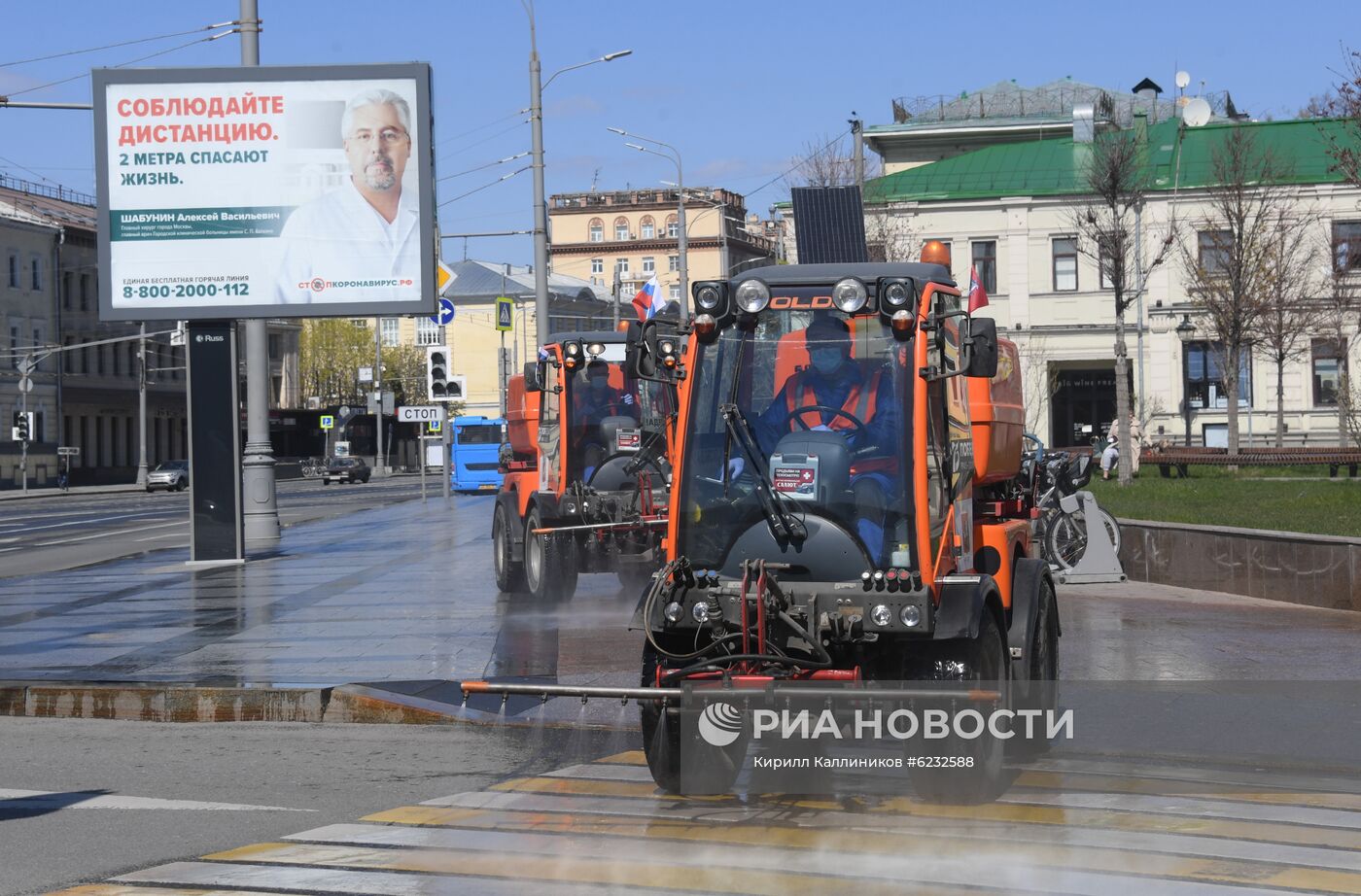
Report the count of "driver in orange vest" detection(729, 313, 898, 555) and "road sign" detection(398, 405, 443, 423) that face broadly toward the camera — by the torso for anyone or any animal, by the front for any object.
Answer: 2

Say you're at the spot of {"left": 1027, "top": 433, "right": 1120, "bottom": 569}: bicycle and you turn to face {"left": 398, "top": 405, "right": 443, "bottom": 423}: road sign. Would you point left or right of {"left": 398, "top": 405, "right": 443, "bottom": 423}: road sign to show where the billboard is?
left

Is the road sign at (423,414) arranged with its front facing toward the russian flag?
yes

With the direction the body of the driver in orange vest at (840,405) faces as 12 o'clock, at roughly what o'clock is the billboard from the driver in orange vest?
The billboard is roughly at 5 o'clock from the driver in orange vest.

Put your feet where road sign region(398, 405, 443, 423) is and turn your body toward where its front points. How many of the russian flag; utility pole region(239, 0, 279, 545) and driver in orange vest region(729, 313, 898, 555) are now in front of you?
3

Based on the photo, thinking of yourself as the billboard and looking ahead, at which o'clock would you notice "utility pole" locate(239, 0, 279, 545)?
The utility pole is roughly at 6 o'clock from the billboard.

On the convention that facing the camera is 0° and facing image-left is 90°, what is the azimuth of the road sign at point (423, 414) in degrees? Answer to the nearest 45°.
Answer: approximately 0°

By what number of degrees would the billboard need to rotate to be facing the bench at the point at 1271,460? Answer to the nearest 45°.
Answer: approximately 135° to its left

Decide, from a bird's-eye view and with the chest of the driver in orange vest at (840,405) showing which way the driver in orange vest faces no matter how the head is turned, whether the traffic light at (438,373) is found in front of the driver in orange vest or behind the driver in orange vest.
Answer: behind

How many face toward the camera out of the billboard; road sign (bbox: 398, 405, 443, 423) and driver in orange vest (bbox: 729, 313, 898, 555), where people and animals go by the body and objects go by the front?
3
